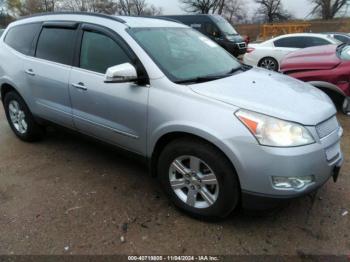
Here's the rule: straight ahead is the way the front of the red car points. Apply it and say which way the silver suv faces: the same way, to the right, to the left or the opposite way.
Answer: the opposite way

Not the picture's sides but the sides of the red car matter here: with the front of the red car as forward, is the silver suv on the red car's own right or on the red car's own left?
on the red car's own left

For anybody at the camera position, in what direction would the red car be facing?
facing to the left of the viewer

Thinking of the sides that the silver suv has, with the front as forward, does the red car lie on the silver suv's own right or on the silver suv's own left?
on the silver suv's own left

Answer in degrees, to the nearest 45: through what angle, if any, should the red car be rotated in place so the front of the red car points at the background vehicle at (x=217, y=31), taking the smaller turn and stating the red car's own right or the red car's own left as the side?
approximately 45° to the red car's own right

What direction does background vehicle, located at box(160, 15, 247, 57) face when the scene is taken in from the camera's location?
facing the viewer and to the right of the viewer

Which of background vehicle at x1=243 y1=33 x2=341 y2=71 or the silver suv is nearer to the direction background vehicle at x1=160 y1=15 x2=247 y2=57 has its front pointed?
the background vehicle
